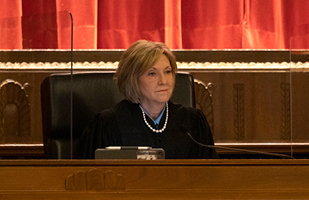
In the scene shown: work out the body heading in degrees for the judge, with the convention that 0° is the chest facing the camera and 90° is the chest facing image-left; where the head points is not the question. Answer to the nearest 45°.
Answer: approximately 315°

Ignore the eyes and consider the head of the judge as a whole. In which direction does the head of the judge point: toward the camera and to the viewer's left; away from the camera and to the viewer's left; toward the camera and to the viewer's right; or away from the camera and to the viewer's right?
toward the camera and to the viewer's right
